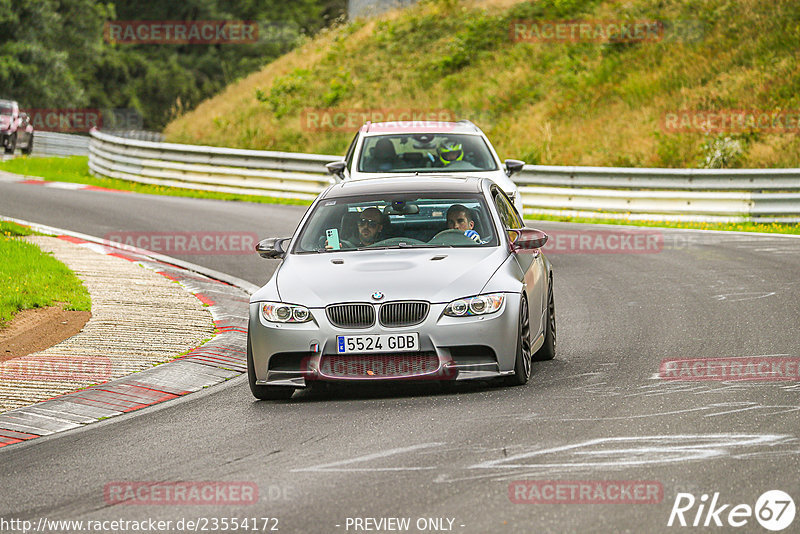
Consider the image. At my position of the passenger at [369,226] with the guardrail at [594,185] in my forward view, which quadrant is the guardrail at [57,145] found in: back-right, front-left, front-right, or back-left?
front-left

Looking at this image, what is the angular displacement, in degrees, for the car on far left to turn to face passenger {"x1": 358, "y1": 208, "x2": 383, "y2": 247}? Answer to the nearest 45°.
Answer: approximately 45° to its right

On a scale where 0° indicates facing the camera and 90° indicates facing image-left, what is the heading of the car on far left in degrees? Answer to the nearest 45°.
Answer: approximately 315°

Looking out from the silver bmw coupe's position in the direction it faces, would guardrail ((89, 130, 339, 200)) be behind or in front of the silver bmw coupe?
behind

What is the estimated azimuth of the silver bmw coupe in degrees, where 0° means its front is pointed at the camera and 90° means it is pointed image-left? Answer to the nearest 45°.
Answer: approximately 0°

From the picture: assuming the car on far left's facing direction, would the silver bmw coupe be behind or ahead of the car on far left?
ahead

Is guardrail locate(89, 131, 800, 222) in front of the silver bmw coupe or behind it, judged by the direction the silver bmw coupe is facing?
behind

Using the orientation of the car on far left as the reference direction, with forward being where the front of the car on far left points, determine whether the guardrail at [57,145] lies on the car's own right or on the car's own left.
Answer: on the car's own left

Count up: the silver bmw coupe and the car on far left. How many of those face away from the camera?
0

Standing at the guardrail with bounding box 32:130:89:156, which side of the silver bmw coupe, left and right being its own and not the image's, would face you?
back
